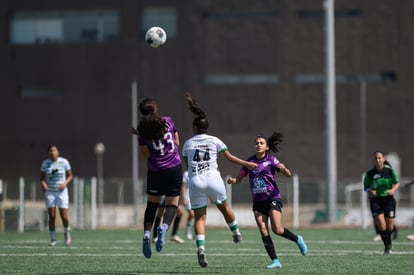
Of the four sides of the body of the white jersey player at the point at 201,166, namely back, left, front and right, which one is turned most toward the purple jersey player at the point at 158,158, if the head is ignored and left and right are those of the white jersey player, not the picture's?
left

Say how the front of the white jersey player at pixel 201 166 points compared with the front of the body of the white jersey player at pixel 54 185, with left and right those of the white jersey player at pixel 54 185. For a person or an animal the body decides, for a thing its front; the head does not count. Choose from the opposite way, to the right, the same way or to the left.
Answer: the opposite way

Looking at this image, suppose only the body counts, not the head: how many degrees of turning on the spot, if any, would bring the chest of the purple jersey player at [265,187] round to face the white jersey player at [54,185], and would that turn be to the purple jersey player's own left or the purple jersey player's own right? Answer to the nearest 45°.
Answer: approximately 90° to the purple jersey player's own right

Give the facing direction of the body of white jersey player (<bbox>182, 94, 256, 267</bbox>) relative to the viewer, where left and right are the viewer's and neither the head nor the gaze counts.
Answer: facing away from the viewer

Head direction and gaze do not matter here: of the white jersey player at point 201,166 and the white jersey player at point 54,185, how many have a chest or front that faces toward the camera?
1

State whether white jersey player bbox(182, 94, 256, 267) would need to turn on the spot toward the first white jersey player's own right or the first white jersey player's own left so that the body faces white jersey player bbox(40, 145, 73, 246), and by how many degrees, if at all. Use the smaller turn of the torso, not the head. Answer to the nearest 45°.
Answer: approximately 45° to the first white jersey player's own left

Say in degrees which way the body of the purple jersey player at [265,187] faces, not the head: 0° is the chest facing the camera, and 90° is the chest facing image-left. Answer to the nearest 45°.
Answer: approximately 45°

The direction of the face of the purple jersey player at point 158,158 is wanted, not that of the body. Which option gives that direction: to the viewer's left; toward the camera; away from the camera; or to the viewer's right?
away from the camera
